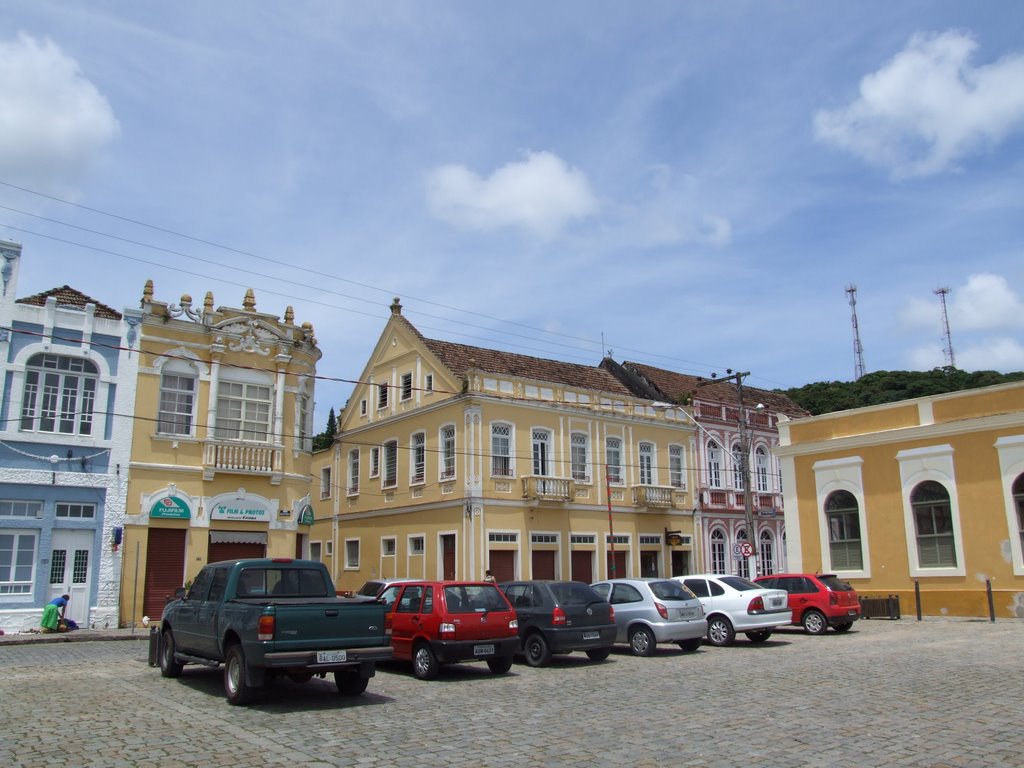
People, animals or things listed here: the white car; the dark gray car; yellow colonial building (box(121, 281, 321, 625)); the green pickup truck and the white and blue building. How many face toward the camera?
2

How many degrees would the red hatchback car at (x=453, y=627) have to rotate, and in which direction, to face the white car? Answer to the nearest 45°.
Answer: approximately 90° to its right

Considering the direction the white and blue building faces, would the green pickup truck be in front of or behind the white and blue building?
in front

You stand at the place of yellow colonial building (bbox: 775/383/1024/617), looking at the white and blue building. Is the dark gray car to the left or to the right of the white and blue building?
left

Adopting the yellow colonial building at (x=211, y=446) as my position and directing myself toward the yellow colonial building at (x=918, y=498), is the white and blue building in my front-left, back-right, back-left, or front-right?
back-right

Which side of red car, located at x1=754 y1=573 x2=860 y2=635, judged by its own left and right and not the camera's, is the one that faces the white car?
left

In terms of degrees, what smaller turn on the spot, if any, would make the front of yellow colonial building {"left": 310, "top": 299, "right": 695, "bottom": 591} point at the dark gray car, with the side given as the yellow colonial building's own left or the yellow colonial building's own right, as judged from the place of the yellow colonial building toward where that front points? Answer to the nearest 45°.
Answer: approximately 45° to the yellow colonial building's own right

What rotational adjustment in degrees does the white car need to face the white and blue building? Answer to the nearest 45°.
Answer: approximately 45° to its left

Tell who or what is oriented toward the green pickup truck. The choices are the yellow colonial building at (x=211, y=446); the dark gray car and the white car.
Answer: the yellow colonial building

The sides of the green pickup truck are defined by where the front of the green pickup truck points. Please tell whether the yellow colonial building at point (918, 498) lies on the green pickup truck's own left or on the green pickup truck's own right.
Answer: on the green pickup truck's own right

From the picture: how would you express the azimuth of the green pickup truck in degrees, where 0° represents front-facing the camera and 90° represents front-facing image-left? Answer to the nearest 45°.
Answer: approximately 135°

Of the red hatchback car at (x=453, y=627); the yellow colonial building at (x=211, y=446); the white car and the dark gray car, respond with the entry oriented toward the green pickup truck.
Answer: the yellow colonial building

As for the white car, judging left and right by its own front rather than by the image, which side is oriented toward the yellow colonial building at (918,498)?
right

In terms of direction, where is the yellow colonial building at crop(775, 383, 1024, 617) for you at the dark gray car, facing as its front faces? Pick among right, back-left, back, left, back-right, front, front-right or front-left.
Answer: right

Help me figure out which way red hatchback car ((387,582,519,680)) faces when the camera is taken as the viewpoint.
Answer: facing away from the viewer and to the left of the viewer

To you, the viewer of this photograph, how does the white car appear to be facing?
facing away from the viewer and to the left of the viewer
